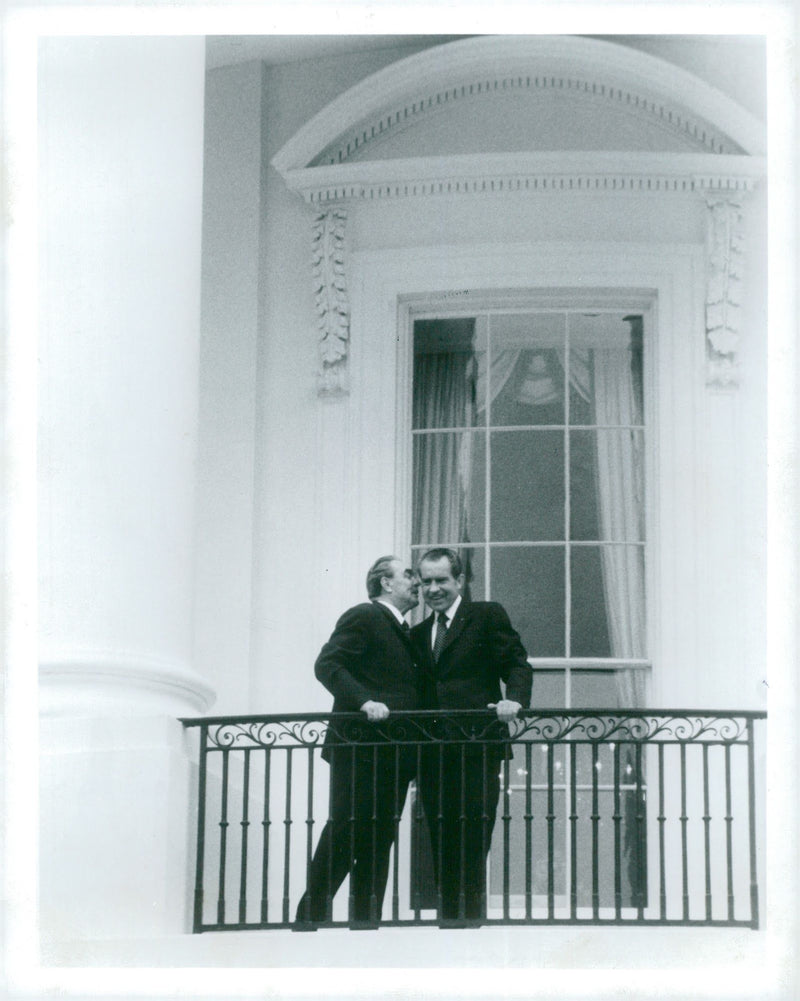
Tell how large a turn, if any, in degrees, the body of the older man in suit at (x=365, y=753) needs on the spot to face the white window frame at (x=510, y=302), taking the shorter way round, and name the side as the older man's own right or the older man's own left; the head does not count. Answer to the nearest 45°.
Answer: approximately 135° to the older man's own left

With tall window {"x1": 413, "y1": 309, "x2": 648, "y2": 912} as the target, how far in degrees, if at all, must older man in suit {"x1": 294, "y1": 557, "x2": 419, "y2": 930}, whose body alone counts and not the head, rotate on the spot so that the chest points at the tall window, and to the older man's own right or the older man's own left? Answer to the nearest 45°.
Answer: approximately 135° to the older man's own left

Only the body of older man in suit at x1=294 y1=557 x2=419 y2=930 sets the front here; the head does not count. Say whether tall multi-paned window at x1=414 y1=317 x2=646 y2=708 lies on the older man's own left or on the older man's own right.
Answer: on the older man's own left

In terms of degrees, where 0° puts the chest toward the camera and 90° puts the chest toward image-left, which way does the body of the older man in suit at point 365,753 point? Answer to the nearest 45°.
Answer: approximately 315°

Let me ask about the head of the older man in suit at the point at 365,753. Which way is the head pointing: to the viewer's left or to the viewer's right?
to the viewer's right
